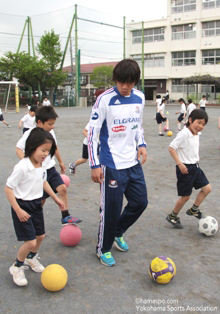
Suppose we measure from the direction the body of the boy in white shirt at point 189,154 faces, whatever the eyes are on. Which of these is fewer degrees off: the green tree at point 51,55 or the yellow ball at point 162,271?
the yellow ball

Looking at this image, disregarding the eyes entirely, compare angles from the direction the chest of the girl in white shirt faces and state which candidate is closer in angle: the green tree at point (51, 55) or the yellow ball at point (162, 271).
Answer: the yellow ball
